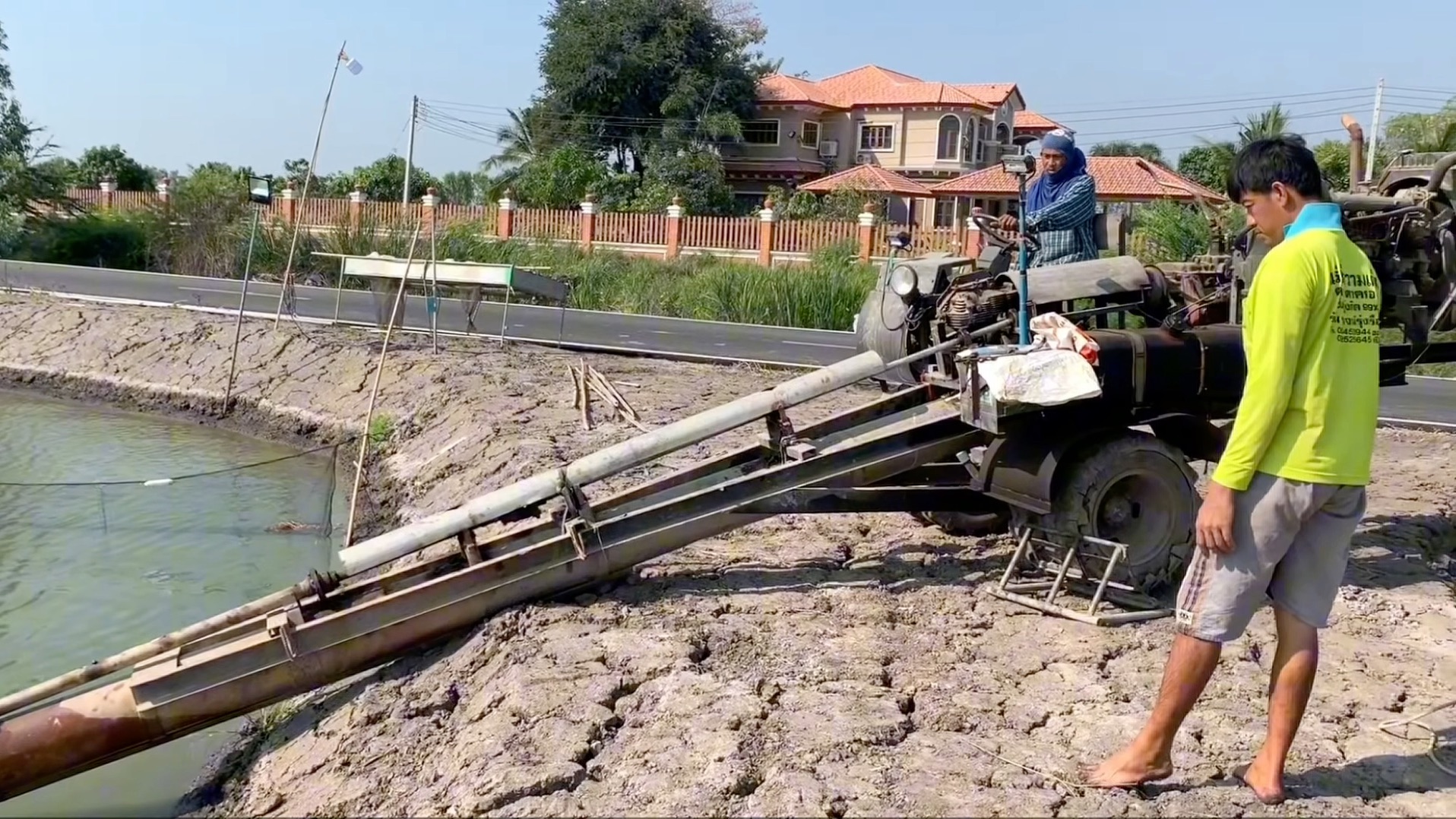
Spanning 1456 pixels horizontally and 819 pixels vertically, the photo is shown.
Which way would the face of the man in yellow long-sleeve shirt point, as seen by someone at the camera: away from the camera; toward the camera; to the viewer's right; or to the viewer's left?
to the viewer's left

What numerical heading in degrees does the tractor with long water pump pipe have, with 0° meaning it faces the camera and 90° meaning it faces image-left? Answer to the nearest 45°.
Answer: approximately 45°

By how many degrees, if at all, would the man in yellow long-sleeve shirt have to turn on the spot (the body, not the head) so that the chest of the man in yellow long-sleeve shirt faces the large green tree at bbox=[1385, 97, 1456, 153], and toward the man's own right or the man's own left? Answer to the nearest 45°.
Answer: approximately 45° to the man's own right

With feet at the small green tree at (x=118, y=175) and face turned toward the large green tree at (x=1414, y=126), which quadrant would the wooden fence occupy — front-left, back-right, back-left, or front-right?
front-right

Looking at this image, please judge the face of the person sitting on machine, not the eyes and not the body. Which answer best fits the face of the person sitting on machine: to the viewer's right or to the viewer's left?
to the viewer's left

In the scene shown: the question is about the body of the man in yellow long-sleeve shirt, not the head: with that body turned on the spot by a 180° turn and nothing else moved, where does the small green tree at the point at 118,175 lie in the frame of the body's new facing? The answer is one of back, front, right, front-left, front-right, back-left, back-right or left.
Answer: back

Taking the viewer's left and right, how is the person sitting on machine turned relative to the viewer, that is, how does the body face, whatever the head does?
facing the viewer and to the left of the viewer

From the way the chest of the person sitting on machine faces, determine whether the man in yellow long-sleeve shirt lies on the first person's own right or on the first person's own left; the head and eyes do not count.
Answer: on the first person's own left

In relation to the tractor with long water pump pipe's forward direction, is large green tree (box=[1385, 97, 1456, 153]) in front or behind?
behind

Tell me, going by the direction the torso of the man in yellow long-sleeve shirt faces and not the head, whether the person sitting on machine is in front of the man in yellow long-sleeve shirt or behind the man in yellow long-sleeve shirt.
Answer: in front

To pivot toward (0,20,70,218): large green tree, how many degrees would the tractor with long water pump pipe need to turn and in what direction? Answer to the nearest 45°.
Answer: approximately 90° to its right

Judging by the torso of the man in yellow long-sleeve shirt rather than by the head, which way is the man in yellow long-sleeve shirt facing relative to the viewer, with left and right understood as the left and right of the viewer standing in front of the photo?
facing away from the viewer and to the left of the viewer

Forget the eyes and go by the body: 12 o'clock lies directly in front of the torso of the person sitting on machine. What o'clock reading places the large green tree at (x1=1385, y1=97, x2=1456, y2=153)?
The large green tree is roughly at 5 o'clock from the person sitting on machine.

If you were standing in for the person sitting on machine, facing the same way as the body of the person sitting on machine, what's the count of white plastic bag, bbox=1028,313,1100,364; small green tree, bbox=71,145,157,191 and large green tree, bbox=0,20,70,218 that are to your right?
2
